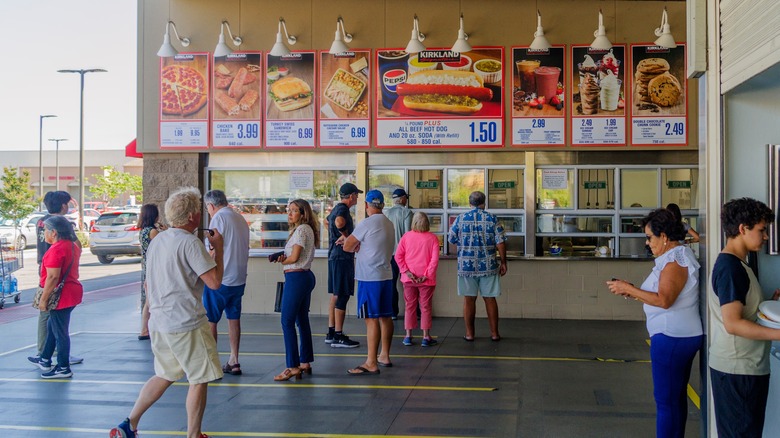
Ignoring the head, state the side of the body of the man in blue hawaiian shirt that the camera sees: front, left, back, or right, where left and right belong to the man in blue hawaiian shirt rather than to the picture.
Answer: back

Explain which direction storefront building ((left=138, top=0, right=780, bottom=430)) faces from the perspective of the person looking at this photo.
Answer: facing the viewer

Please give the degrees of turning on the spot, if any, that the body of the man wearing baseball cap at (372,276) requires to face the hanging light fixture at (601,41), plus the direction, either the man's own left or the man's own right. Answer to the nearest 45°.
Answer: approximately 90° to the man's own right

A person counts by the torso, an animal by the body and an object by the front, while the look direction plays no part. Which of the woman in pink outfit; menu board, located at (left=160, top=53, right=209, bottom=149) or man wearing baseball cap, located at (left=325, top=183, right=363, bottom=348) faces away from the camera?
the woman in pink outfit

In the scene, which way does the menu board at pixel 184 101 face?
toward the camera

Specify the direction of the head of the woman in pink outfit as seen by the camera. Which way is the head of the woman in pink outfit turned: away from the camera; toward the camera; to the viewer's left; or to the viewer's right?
away from the camera

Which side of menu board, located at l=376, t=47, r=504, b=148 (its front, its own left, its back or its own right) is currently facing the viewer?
front

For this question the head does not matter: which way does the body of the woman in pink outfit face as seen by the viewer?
away from the camera

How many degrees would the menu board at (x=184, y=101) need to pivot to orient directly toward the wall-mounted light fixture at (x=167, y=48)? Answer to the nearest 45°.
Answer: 0° — it already faces it

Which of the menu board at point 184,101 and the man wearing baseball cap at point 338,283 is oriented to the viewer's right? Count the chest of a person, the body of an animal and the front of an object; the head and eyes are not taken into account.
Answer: the man wearing baseball cap

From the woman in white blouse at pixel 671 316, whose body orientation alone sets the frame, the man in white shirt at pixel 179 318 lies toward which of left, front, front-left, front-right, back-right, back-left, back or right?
front

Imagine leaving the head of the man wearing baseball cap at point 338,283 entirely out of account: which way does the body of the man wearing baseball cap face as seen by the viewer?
to the viewer's right

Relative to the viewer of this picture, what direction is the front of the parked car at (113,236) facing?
facing away from the viewer
